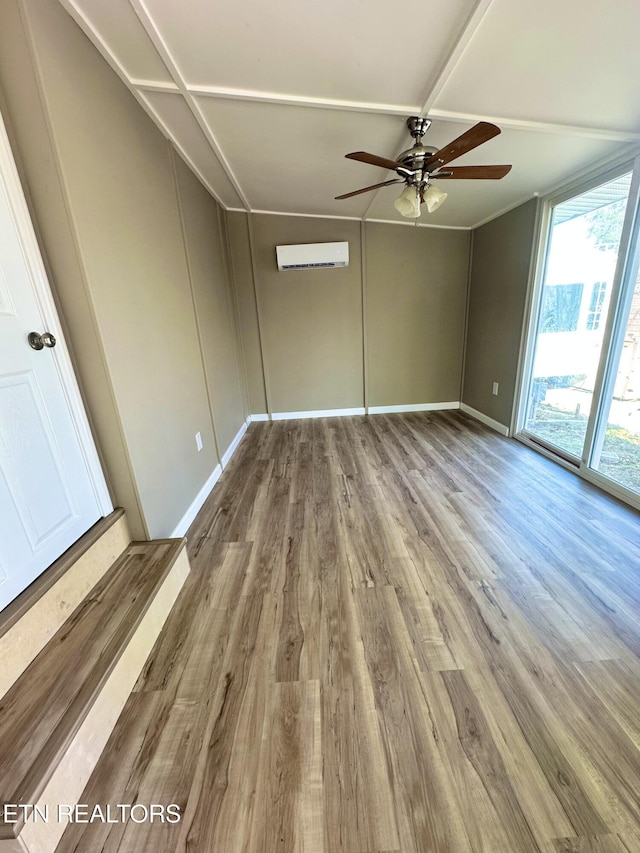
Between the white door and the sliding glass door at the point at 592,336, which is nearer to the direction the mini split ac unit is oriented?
the white door

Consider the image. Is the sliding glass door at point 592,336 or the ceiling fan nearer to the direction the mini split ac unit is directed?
the ceiling fan

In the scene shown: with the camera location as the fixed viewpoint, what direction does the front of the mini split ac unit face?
facing the viewer

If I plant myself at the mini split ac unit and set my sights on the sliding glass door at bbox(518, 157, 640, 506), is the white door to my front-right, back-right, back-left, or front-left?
front-right

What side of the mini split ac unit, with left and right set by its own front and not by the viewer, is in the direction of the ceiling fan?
front

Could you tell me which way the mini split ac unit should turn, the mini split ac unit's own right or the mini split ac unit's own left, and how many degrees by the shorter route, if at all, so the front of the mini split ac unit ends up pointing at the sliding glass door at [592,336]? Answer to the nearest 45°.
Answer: approximately 45° to the mini split ac unit's own left

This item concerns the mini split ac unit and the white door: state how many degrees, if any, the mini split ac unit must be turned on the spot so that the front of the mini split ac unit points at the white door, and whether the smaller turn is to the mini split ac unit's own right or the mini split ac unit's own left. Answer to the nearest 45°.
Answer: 0° — it already faces it

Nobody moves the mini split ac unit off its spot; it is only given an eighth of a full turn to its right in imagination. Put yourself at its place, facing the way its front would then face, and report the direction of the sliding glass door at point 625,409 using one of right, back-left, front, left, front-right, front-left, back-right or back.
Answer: left
